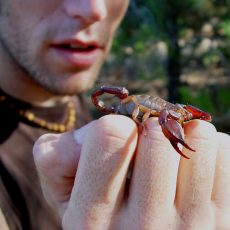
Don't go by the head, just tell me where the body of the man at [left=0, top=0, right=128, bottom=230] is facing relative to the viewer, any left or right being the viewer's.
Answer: facing the viewer and to the right of the viewer

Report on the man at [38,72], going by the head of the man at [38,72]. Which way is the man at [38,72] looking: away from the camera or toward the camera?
toward the camera

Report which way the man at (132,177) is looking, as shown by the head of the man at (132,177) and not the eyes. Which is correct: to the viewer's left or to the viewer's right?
to the viewer's right
